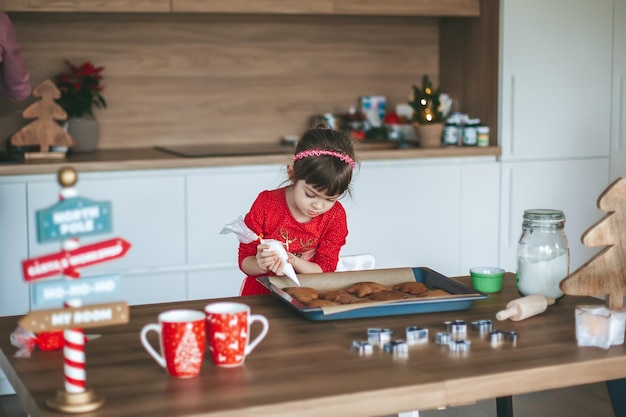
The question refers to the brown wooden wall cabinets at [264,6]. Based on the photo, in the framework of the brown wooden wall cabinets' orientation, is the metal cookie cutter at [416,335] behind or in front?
in front

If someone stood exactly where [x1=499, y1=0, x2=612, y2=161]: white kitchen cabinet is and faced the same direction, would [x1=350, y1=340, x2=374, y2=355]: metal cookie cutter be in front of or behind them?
in front

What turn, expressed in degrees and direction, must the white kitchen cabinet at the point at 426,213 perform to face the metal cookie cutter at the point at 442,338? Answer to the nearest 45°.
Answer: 0° — it already faces it

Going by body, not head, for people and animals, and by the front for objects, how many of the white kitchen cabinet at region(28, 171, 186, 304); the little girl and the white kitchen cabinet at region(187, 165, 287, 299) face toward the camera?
3

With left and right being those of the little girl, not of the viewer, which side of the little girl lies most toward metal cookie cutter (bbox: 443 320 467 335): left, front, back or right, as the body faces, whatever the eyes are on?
front

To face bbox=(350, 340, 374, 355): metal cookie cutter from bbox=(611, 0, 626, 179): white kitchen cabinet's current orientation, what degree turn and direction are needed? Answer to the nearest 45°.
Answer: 0° — it already faces it

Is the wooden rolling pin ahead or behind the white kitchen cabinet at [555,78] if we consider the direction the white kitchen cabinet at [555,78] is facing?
ahead

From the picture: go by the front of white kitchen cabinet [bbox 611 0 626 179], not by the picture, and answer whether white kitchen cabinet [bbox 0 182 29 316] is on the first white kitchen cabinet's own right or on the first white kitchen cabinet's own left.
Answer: on the first white kitchen cabinet's own right

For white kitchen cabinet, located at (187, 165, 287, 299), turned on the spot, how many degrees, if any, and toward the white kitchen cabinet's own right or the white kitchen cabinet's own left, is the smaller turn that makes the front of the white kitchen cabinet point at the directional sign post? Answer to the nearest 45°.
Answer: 0° — it already faces it

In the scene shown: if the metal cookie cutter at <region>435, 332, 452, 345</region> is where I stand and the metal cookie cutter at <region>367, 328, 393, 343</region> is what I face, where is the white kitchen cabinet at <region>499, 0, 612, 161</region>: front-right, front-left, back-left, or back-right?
back-right
